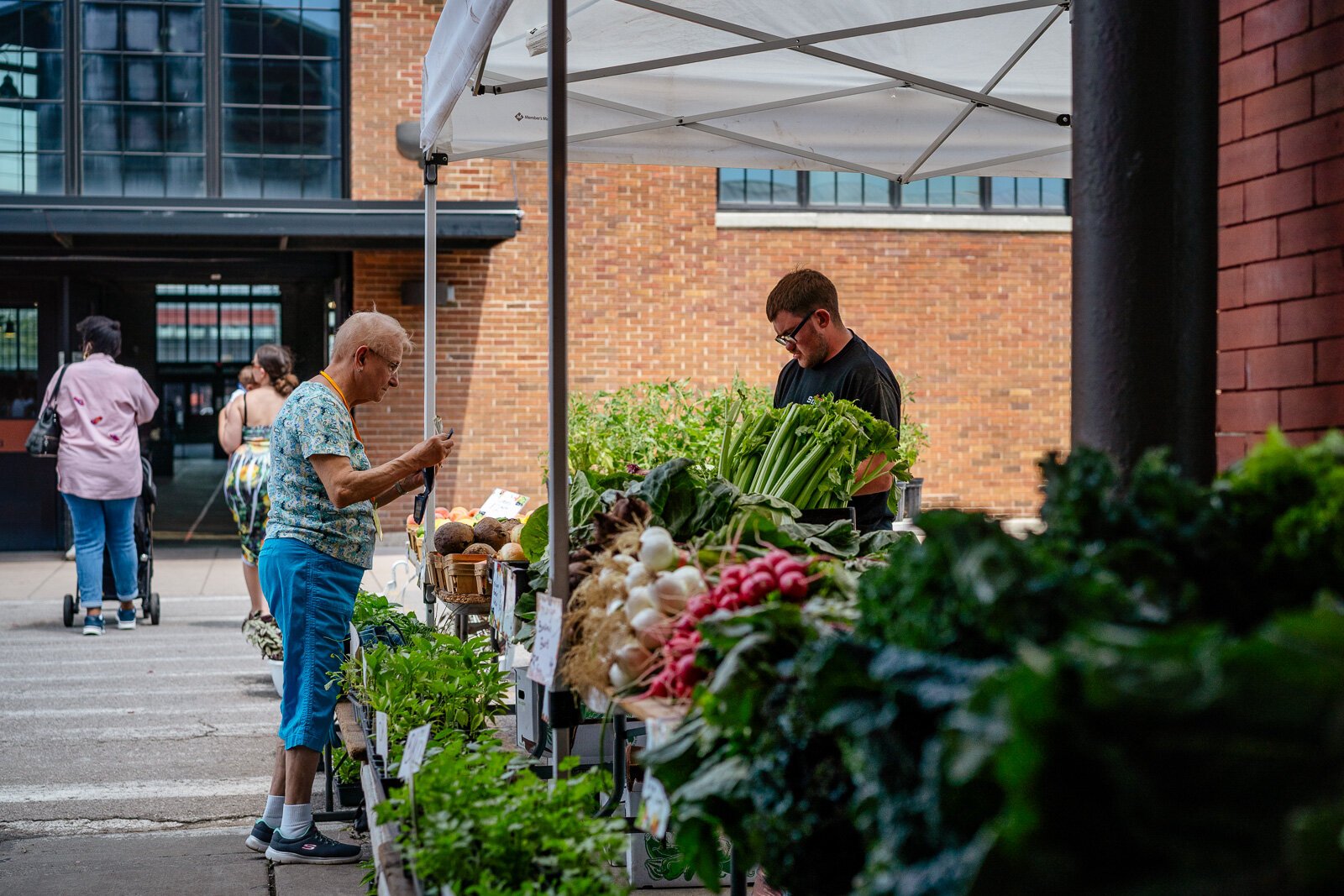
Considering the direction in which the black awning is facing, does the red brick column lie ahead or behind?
ahead

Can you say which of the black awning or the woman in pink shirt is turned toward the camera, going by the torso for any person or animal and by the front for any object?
the black awning

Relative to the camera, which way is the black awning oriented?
toward the camera

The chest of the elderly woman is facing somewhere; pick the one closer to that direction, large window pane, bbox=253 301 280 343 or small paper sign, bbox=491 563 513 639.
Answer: the small paper sign

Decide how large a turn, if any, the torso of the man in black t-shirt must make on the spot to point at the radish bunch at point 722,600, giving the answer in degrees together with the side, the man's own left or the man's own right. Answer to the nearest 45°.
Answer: approximately 45° to the man's own left

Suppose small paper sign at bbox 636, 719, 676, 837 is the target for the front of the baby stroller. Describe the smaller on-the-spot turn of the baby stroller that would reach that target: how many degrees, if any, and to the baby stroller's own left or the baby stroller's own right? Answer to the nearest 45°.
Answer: approximately 180°

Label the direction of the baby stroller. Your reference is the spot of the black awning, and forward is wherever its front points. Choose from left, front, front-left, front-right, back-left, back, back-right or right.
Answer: front

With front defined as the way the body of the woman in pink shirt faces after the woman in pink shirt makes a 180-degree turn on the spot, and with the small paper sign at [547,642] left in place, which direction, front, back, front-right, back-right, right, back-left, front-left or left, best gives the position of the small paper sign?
front

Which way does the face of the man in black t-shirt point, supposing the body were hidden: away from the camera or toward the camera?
toward the camera

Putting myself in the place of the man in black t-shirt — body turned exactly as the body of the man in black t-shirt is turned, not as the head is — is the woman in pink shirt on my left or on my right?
on my right

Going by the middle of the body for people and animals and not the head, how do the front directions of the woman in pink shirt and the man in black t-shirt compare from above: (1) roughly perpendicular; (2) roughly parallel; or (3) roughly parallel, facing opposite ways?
roughly perpendicular

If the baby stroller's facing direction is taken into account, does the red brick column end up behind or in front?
behind

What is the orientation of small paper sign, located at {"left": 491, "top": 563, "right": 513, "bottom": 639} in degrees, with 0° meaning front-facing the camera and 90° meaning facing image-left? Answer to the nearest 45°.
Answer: approximately 45°

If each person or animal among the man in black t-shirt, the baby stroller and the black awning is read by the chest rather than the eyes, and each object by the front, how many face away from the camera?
1

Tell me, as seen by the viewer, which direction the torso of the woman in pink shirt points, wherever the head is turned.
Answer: away from the camera

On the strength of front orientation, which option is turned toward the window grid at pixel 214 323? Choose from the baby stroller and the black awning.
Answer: the baby stroller
